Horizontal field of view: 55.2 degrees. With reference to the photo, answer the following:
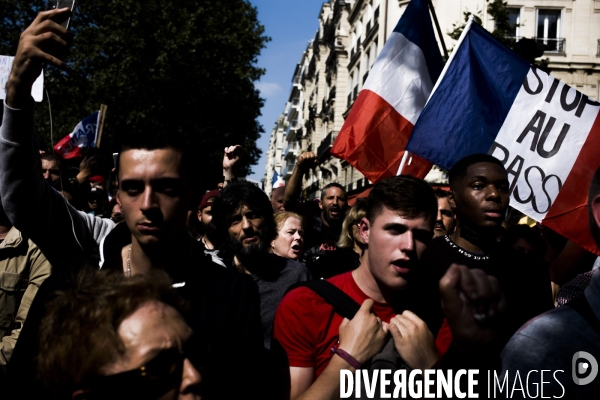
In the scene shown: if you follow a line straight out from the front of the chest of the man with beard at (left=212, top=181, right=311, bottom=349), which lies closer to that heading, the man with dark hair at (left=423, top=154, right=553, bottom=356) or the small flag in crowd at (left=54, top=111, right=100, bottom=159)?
the man with dark hair

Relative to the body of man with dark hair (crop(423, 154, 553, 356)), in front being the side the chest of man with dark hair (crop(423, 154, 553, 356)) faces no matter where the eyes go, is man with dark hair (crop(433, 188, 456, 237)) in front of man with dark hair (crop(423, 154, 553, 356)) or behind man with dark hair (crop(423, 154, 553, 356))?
behind

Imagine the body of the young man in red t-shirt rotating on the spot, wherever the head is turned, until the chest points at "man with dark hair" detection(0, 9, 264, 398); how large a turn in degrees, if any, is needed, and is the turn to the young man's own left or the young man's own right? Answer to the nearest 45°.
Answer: approximately 90° to the young man's own right

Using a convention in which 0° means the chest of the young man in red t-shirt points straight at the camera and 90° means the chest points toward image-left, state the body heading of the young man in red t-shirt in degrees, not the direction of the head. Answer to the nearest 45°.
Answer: approximately 315°

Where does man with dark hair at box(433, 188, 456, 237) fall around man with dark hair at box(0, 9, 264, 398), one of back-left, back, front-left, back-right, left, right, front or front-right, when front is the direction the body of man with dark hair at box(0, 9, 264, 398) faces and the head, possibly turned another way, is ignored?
back-left

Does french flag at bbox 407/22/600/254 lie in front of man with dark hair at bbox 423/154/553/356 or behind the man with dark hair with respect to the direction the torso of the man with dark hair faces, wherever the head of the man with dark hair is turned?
behind
